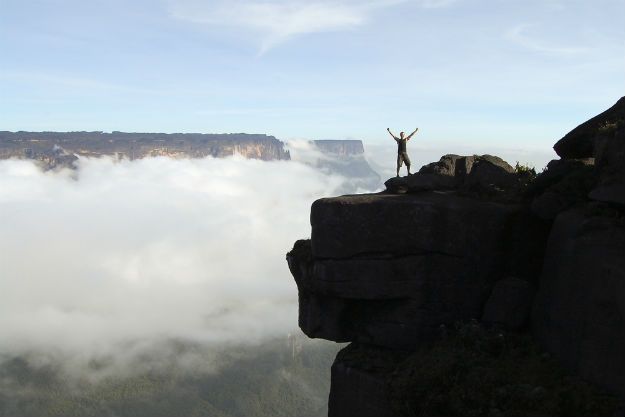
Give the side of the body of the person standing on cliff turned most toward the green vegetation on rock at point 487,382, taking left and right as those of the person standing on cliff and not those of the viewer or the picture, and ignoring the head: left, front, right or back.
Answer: front

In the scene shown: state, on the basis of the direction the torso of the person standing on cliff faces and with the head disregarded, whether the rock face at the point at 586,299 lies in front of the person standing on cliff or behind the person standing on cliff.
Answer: in front

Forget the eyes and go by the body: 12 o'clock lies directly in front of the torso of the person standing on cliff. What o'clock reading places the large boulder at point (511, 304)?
The large boulder is roughly at 11 o'clock from the person standing on cliff.

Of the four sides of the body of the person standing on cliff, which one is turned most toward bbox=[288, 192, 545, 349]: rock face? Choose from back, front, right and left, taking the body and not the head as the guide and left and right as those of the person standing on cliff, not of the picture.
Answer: front

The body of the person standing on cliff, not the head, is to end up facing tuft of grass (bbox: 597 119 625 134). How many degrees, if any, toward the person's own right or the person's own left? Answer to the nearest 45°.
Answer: approximately 45° to the person's own left

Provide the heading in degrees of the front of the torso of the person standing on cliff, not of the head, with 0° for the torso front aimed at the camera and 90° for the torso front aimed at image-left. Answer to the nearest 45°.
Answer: approximately 0°
